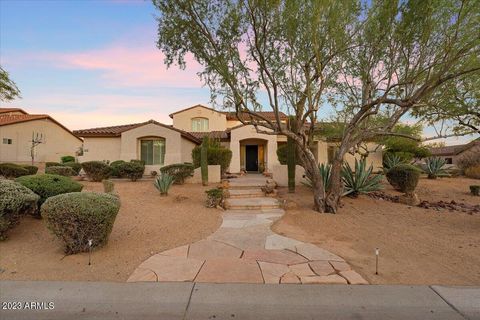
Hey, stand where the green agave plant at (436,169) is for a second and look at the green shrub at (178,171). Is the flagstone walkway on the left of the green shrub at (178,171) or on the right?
left

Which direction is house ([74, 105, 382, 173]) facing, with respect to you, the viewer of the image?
facing the viewer

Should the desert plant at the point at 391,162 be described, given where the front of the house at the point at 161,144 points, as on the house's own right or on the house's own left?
on the house's own left

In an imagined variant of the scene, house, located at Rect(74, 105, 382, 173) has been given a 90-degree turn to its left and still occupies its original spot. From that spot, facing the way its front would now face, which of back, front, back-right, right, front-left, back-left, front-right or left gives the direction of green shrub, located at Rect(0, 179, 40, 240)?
right

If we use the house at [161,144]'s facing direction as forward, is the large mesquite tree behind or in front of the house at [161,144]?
in front

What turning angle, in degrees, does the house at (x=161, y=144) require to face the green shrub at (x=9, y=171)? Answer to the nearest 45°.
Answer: approximately 45° to its right

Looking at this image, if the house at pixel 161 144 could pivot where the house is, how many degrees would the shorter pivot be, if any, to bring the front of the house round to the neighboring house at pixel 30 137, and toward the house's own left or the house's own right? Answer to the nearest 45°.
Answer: approximately 135° to the house's own right

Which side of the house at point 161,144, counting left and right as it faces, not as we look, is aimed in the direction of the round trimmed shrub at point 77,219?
front

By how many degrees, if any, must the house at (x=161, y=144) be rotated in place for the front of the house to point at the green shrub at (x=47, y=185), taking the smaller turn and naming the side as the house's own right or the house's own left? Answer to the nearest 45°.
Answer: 0° — it already faces it

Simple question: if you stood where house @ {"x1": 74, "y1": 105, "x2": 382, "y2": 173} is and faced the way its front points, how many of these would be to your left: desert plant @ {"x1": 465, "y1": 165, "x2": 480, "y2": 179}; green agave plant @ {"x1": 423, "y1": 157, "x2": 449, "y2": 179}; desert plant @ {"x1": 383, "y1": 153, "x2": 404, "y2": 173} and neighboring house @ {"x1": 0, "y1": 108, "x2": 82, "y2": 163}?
3

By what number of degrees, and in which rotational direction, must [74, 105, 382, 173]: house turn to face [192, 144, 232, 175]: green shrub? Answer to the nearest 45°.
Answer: approximately 45° to its left

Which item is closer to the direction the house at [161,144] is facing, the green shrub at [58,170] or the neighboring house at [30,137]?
the green shrub

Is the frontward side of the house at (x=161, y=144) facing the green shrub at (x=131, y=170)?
yes

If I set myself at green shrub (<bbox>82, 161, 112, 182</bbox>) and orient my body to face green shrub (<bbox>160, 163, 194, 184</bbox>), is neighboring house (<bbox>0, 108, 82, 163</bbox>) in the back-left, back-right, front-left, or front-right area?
back-left

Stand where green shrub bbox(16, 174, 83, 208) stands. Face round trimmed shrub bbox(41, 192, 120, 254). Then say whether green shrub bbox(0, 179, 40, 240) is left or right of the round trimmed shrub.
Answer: right

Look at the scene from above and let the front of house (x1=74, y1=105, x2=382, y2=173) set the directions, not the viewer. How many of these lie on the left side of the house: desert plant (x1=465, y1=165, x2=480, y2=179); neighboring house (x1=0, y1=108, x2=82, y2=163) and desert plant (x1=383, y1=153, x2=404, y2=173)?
2

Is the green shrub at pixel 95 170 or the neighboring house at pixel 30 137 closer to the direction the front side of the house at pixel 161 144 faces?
the green shrub

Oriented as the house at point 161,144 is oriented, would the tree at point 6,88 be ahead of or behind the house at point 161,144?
ahead

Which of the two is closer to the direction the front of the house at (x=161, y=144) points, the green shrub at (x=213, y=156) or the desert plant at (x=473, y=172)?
the green shrub
